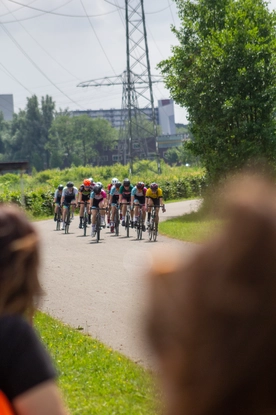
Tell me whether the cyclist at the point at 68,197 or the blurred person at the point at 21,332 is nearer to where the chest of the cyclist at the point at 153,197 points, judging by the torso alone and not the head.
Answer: the blurred person

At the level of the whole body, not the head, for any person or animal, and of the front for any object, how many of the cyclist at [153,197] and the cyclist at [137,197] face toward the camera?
2

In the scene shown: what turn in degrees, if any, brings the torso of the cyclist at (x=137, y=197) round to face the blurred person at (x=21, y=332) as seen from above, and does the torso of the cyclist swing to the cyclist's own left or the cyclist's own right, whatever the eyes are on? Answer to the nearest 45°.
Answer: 0° — they already face them

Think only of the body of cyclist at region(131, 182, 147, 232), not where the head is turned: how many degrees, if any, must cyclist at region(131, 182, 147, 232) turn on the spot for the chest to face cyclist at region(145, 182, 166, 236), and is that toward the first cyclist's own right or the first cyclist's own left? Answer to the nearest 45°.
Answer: approximately 45° to the first cyclist's own left

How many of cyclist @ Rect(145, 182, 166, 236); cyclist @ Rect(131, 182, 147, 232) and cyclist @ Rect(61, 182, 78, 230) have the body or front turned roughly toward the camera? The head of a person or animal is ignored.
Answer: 3

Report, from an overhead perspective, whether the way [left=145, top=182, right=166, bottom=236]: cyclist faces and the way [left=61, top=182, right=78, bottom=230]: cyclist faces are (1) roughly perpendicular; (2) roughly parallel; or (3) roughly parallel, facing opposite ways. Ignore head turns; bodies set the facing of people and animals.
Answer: roughly parallel

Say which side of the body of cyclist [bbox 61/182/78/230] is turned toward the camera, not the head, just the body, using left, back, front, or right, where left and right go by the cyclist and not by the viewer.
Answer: front

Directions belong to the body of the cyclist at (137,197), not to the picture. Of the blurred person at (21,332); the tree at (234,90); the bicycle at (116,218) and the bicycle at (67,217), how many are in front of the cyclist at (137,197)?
1

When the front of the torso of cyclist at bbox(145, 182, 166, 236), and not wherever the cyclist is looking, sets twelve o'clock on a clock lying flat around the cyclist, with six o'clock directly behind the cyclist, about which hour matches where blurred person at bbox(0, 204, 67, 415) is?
The blurred person is roughly at 12 o'clock from the cyclist.

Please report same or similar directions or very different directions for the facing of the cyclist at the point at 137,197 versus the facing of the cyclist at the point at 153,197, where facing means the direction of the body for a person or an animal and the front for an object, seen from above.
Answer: same or similar directions

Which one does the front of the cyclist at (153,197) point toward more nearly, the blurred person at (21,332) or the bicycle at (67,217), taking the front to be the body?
the blurred person

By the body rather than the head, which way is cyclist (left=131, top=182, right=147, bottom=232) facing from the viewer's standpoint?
toward the camera

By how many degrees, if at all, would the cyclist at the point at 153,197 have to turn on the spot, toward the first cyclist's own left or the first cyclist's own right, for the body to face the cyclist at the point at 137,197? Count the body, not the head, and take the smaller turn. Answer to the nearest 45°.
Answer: approximately 135° to the first cyclist's own right
